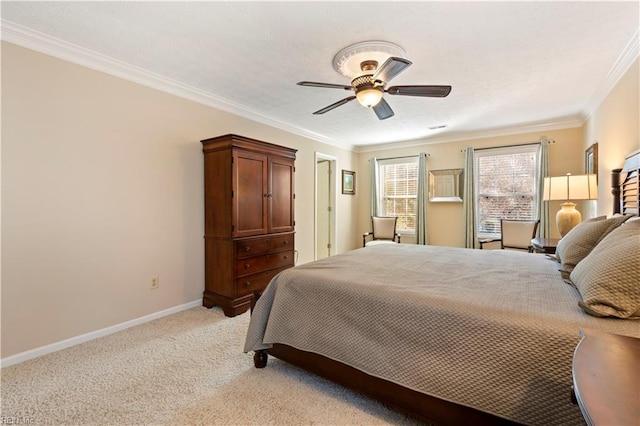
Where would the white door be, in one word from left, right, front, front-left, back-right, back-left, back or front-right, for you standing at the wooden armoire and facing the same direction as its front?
left

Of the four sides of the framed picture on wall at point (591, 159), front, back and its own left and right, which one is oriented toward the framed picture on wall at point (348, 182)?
front

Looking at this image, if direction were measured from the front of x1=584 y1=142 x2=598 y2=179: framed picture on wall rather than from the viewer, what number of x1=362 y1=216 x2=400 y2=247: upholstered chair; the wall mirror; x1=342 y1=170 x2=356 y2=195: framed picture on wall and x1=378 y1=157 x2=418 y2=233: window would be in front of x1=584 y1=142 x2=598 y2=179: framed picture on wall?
4

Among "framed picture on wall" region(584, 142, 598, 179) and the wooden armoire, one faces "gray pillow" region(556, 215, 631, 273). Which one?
the wooden armoire

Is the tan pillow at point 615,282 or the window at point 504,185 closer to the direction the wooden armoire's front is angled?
the tan pillow

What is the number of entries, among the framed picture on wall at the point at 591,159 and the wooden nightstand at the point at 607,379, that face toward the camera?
0

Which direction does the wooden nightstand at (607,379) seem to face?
to the viewer's left

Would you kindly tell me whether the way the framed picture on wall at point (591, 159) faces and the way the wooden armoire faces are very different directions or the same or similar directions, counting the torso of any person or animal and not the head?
very different directions

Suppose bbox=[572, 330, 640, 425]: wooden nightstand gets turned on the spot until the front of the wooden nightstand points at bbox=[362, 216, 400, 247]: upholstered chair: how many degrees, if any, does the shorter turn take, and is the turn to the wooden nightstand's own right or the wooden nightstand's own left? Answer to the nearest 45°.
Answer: approximately 45° to the wooden nightstand's own right

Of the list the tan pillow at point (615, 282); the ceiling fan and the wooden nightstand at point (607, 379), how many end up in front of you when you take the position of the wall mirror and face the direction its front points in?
3

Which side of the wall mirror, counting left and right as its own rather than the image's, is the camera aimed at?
front

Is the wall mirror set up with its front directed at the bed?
yes

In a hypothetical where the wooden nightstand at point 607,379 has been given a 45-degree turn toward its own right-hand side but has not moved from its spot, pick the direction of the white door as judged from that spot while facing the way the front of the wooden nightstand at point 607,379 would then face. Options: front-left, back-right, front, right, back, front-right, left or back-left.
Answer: front

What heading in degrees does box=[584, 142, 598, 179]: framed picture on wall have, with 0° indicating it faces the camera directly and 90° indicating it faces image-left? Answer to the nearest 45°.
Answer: approximately 90°

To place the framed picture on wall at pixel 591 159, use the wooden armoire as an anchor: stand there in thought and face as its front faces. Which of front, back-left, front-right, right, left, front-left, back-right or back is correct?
front-left

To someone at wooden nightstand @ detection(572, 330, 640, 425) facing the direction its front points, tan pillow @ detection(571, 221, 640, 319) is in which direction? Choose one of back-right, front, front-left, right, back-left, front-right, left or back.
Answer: right

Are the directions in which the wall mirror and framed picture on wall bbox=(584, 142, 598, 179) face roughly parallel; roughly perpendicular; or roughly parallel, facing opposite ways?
roughly perpendicular

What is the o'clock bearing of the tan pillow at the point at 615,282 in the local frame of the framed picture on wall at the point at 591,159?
The tan pillow is roughly at 9 o'clock from the framed picture on wall.
